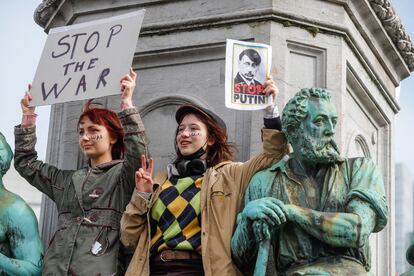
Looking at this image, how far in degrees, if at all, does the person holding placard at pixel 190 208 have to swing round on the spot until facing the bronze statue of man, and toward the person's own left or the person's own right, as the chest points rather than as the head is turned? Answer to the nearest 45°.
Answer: approximately 90° to the person's own left

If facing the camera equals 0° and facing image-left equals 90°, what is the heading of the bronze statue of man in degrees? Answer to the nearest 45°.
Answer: approximately 0°

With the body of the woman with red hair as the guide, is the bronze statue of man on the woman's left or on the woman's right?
on the woman's left

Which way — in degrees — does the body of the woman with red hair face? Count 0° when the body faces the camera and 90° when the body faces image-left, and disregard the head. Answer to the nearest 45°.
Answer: approximately 45°

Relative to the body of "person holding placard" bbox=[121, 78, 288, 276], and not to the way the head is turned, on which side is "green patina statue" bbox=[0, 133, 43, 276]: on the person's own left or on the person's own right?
on the person's own right

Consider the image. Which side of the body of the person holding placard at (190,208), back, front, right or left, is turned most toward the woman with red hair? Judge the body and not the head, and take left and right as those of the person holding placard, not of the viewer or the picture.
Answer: right

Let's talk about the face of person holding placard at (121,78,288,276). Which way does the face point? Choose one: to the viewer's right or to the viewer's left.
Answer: to the viewer's left

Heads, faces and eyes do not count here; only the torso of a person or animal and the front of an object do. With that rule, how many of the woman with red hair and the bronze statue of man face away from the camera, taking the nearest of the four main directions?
0

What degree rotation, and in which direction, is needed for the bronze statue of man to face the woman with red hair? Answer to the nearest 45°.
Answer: approximately 90° to its right

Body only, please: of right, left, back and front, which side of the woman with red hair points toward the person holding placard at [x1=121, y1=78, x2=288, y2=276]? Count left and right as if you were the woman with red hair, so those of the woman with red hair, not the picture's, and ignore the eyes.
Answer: left

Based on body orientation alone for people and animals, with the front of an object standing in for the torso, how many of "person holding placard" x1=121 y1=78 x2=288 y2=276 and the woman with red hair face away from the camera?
0
